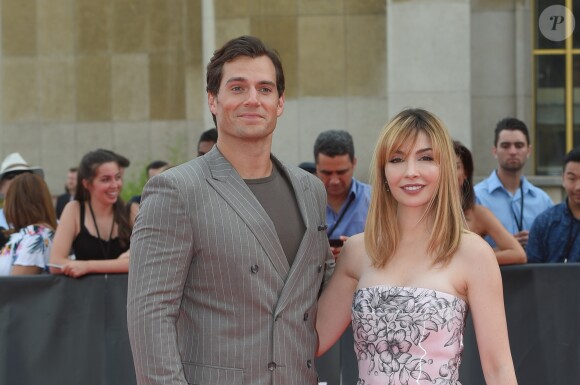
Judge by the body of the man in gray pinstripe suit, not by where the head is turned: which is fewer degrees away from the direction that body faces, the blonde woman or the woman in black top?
the blonde woman

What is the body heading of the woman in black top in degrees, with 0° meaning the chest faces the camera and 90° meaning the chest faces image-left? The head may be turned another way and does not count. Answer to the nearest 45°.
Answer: approximately 315°

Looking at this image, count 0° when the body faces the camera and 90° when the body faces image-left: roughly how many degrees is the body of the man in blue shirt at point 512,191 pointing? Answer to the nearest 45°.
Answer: approximately 0°

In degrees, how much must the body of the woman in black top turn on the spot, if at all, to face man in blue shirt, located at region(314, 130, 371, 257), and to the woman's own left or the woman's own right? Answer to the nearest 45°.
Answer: approximately 45° to the woman's own left
